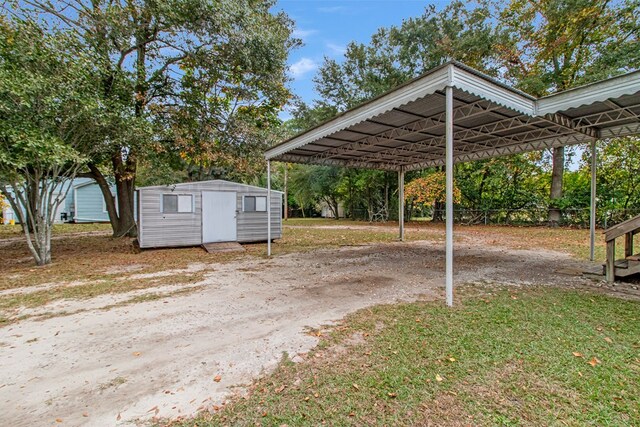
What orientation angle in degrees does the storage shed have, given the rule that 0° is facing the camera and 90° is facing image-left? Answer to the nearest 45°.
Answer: approximately 0°

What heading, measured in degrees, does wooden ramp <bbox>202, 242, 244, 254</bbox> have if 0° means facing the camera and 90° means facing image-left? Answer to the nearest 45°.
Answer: approximately 0°

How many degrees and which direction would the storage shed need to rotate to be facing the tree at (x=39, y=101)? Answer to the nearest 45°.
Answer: approximately 45° to its right

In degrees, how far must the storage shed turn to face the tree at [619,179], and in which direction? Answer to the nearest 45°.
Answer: approximately 90° to its left

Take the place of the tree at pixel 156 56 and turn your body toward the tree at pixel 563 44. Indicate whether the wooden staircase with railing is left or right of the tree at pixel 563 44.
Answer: right

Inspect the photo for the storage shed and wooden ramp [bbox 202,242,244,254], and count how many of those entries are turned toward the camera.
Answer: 2

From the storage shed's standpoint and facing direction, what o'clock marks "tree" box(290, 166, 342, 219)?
The tree is roughly at 7 o'clock from the storage shed.

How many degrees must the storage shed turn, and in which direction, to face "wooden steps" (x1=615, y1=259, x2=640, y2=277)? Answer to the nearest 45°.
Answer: approximately 45° to its left

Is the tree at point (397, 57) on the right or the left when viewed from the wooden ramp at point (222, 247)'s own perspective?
on its left

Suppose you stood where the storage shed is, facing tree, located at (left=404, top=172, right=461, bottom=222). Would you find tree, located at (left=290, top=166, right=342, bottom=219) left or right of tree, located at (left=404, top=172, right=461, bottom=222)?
left
